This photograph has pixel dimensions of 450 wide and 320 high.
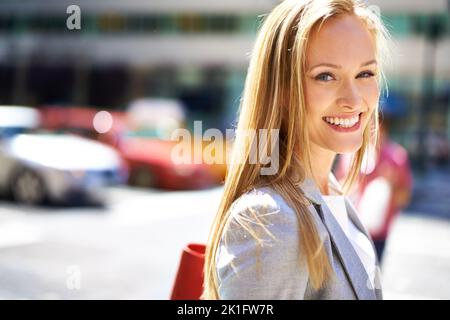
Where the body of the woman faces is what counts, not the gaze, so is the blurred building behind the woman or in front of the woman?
behind

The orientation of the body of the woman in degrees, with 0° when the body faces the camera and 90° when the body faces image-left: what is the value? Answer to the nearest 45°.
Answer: approximately 315°

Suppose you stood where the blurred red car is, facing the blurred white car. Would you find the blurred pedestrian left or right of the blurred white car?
left

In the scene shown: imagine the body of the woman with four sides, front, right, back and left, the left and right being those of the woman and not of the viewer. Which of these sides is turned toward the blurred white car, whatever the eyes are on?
back
